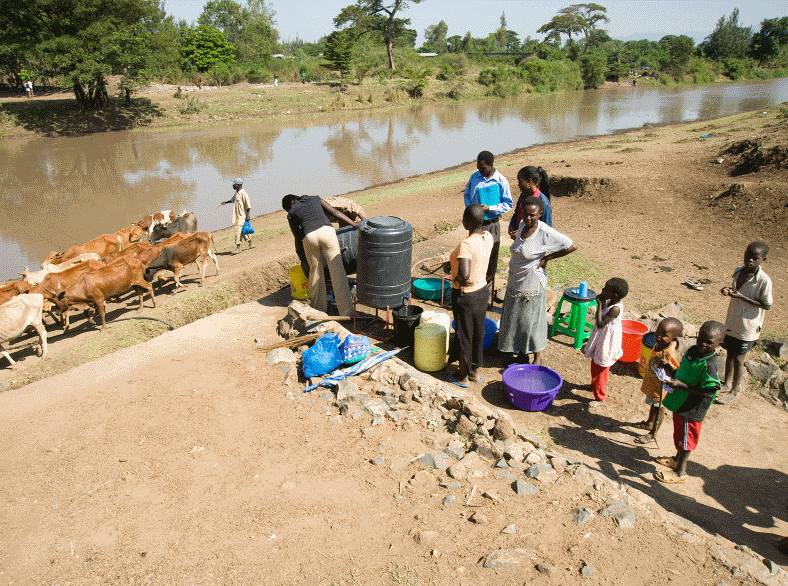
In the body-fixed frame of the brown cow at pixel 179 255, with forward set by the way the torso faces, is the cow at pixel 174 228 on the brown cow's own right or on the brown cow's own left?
on the brown cow's own right

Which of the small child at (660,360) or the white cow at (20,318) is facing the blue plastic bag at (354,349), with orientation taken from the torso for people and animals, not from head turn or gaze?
the small child

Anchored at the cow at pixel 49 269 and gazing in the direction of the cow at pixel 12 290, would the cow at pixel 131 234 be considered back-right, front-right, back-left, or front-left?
back-left

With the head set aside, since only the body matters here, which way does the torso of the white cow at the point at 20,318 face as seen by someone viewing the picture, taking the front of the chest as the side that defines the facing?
to the viewer's left

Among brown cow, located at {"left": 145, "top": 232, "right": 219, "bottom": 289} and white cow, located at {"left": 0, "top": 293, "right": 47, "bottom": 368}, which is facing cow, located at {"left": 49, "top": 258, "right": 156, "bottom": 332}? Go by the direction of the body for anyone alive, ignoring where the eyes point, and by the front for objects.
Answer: the brown cow

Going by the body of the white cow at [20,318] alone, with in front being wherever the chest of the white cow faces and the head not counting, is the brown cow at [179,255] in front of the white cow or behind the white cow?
behind

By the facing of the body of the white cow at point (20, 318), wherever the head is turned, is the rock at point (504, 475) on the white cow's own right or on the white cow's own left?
on the white cow's own left

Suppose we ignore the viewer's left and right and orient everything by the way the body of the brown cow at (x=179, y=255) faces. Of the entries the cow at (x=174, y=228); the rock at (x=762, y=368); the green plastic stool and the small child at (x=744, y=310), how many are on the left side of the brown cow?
3
